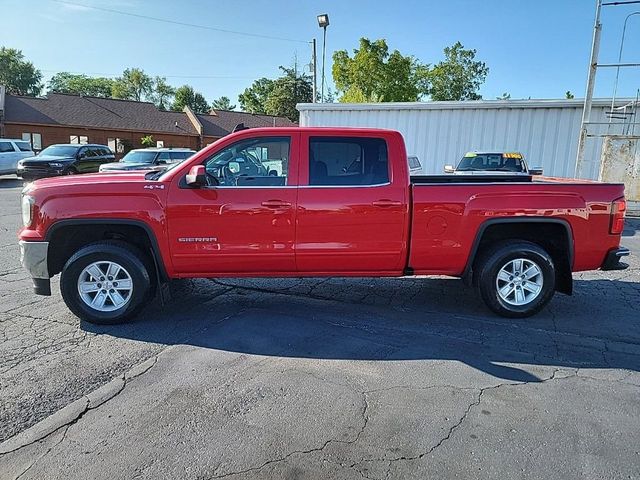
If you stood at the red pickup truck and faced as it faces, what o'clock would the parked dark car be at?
The parked dark car is roughly at 2 o'clock from the red pickup truck.

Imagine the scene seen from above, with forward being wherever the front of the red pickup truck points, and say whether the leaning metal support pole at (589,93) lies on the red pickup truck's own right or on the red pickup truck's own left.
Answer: on the red pickup truck's own right

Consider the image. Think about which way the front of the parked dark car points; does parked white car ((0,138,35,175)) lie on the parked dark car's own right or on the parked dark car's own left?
on the parked dark car's own right

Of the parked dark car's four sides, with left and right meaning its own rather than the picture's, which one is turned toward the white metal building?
left

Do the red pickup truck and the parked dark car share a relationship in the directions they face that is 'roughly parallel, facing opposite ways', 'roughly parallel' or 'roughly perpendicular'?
roughly perpendicular

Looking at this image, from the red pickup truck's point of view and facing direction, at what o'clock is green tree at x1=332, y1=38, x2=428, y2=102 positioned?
The green tree is roughly at 3 o'clock from the red pickup truck.

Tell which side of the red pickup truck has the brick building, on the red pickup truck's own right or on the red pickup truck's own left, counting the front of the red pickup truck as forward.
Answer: on the red pickup truck's own right

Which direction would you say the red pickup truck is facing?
to the viewer's left

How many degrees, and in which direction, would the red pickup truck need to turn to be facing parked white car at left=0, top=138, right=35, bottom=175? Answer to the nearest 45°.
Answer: approximately 45° to its right

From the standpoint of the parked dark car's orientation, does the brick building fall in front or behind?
behind
